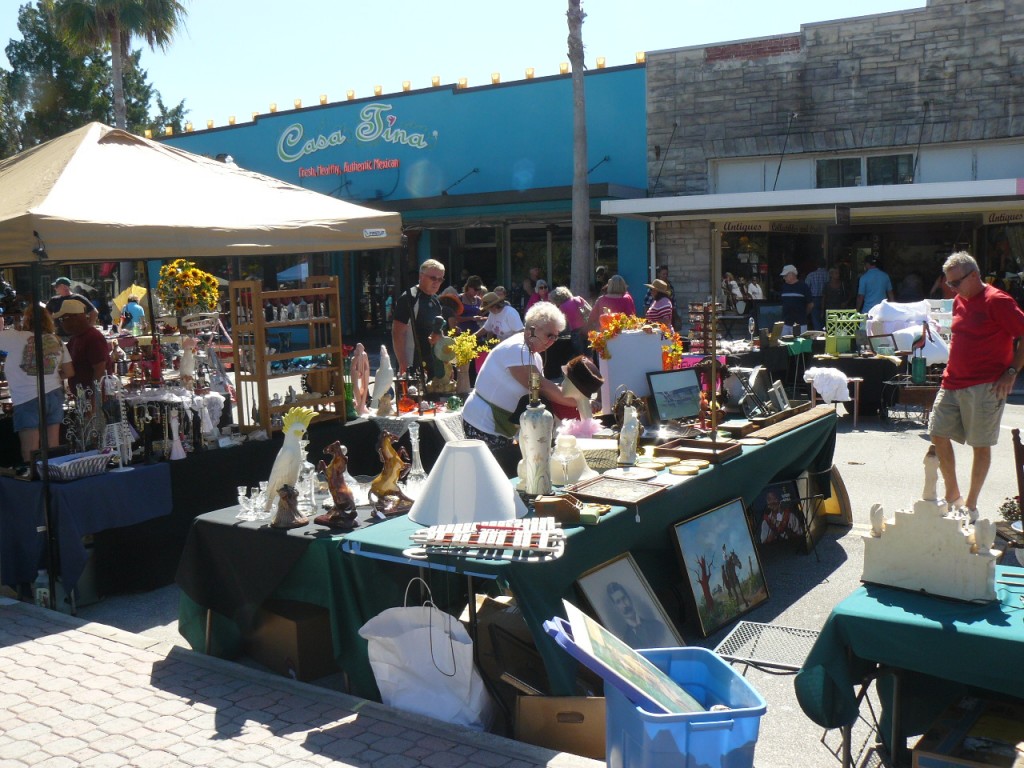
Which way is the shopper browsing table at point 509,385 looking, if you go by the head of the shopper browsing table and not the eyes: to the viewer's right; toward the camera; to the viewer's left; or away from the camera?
to the viewer's right

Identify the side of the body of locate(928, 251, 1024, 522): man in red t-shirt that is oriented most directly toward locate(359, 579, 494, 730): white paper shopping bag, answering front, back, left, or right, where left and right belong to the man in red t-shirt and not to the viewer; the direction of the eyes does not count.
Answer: front

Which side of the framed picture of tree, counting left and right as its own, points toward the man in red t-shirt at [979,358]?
left

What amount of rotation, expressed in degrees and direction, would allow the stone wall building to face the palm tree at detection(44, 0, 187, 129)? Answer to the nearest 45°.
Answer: approximately 45° to its right

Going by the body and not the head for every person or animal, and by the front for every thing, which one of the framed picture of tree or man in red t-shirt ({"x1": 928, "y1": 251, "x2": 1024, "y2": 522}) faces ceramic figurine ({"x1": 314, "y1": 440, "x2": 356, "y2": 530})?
the man in red t-shirt

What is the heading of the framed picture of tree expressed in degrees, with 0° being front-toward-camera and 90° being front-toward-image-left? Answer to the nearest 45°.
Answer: approximately 315°

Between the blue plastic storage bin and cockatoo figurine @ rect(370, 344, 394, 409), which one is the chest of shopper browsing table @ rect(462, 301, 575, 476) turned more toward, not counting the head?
the blue plastic storage bin

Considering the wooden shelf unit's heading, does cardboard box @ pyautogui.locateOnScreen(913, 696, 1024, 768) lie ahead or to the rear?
ahead

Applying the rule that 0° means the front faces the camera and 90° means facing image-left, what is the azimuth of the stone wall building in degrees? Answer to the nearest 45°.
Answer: approximately 45°
